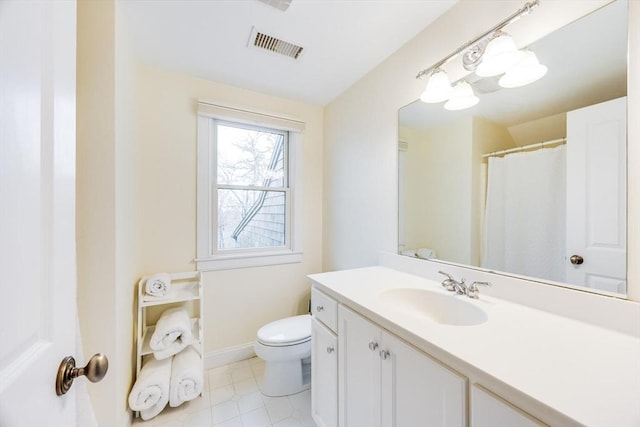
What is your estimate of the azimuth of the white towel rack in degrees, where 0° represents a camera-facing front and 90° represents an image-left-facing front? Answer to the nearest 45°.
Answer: approximately 0°

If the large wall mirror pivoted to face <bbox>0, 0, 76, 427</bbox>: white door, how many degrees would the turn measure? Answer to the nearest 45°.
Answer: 0° — it already faces it

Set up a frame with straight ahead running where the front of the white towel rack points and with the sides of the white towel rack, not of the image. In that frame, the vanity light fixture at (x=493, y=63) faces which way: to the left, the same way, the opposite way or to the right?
to the right

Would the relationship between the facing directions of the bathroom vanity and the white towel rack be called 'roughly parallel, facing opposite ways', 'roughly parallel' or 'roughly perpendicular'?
roughly perpendicular

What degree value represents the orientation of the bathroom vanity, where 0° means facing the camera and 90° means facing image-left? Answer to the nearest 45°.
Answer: approximately 45°

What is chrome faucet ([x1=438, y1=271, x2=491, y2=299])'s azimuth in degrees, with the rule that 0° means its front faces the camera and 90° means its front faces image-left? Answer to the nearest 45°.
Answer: approximately 45°
